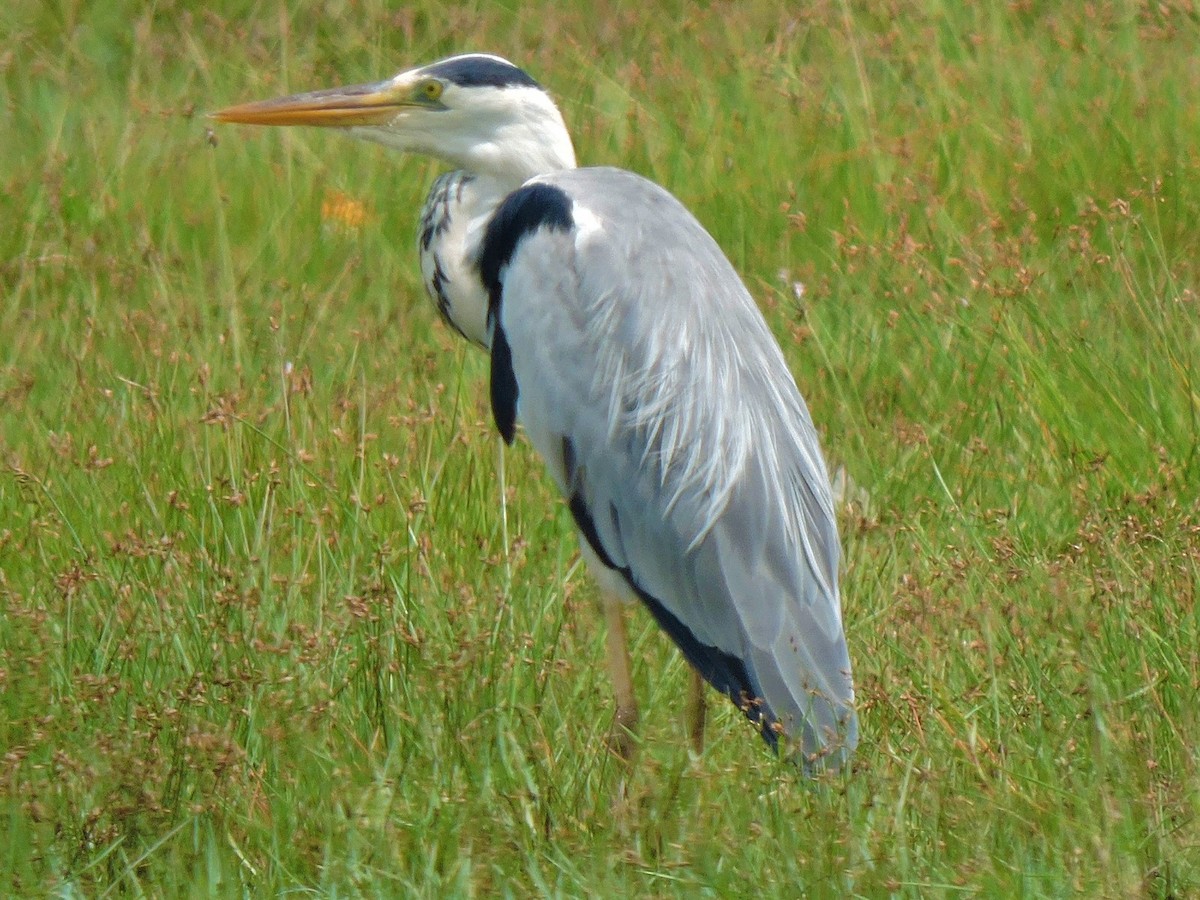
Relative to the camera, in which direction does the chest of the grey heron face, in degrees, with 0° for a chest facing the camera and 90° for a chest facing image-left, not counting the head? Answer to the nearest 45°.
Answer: approximately 90°
